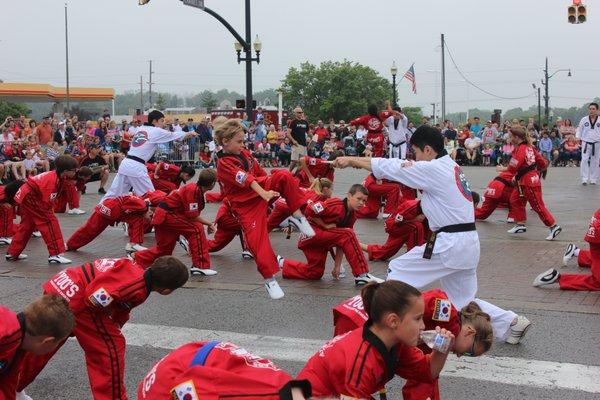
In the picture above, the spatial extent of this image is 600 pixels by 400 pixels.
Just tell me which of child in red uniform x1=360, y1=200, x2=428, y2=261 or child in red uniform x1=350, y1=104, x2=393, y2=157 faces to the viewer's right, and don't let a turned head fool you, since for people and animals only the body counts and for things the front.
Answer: child in red uniform x1=360, y1=200, x2=428, y2=261

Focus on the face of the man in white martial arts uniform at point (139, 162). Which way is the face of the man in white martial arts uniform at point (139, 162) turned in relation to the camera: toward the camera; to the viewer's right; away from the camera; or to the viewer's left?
to the viewer's right

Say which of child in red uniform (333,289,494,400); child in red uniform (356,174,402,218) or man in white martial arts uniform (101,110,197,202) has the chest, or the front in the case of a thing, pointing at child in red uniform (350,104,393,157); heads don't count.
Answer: the man in white martial arts uniform

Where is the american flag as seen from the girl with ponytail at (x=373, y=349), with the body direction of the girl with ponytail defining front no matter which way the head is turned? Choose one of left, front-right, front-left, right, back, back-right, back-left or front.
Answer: left

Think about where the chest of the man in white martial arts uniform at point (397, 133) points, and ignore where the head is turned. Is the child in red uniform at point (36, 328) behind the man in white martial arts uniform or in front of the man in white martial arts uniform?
in front
